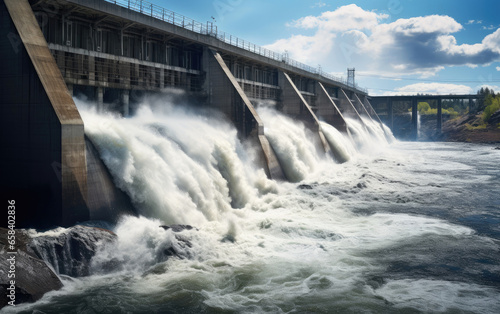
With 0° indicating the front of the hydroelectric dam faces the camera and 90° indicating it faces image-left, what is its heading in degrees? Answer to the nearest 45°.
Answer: approximately 315°

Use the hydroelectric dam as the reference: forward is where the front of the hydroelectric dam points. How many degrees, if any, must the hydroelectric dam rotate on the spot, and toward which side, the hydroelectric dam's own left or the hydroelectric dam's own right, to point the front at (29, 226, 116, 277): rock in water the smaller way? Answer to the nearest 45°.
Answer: approximately 45° to the hydroelectric dam's own right

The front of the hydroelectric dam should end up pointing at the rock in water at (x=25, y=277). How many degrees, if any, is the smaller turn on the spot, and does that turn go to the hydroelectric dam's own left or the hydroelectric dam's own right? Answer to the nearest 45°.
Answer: approximately 45° to the hydroelectric dam's own right
